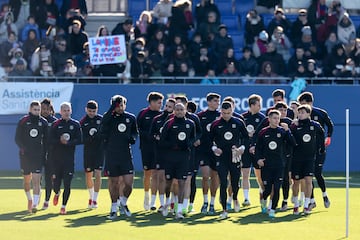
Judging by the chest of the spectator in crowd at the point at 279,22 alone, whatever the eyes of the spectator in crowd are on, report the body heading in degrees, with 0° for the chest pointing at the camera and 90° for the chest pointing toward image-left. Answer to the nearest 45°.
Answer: approximately 0°

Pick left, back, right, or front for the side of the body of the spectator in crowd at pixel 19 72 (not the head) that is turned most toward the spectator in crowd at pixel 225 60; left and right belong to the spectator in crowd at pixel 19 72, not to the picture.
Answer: left

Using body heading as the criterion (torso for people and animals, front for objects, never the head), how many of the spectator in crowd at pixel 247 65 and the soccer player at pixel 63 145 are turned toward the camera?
2

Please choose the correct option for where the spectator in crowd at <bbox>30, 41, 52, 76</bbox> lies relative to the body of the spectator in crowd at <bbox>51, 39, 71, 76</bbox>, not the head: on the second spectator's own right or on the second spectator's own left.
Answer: on the second spectator's own right

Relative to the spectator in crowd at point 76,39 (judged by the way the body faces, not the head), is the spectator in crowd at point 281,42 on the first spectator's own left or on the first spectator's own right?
on the first spectator's own left

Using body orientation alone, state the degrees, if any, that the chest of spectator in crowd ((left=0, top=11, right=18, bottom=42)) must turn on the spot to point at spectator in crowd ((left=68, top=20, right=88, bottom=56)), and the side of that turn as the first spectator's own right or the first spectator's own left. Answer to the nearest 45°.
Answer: approximately 90° to the first spectator's own left
